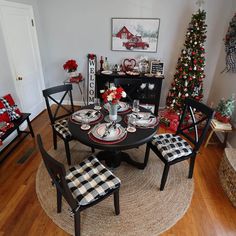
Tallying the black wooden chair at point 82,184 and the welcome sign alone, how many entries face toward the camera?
1

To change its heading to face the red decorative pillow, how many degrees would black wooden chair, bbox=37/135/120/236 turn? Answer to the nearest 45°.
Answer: approximately 90° to its left

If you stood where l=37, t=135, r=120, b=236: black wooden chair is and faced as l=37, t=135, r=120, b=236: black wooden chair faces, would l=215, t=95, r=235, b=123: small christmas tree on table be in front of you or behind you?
in front

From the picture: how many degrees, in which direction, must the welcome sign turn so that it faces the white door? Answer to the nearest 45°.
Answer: approximately 90° to its right

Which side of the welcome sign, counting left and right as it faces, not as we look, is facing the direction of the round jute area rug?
front

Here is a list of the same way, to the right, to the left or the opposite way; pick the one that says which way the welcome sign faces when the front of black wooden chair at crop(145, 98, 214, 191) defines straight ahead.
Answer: to the left

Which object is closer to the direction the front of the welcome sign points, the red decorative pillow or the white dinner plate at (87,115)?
the white dinner plate

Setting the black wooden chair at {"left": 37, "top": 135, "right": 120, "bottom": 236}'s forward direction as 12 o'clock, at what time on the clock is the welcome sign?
The welcome sign is roughly at 11 o'clock from the black wooden chair.

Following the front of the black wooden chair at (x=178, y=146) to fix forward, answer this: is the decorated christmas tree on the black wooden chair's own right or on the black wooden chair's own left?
on the black wooden chair's own right

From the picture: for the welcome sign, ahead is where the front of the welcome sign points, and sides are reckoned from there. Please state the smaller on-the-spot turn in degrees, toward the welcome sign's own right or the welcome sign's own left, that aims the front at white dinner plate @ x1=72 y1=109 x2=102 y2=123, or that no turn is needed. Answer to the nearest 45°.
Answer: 0° — it already faces it

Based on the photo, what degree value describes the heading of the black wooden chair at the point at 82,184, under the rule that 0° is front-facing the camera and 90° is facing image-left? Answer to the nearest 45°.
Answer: approximately 225°

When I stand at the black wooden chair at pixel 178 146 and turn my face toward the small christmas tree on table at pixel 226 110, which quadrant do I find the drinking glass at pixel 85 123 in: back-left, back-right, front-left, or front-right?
back-left
